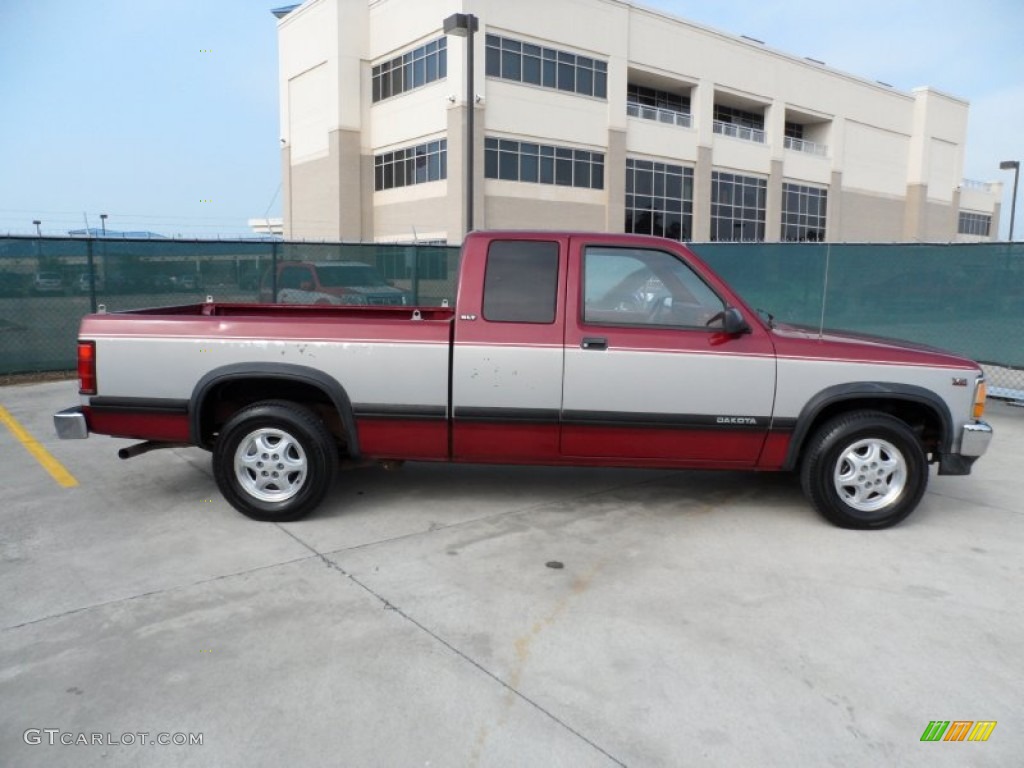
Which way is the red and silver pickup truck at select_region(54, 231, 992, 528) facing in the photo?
to the viewer's right

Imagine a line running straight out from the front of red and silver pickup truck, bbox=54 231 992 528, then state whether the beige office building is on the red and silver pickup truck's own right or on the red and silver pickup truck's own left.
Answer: on the red and silver pickup truck's own left

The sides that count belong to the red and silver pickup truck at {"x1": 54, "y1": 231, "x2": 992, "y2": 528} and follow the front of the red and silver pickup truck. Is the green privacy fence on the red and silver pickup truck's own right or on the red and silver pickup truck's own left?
on the red and silver pickup truck's own left
